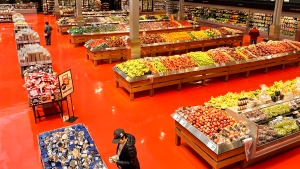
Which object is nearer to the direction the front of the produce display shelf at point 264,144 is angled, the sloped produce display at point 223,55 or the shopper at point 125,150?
the shopper

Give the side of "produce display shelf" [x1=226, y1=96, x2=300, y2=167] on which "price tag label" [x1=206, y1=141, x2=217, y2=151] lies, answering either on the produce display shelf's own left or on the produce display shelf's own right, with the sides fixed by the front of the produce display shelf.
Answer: on the produce display shelf's own right

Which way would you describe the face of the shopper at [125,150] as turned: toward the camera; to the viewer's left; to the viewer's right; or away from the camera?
to the viewer's left

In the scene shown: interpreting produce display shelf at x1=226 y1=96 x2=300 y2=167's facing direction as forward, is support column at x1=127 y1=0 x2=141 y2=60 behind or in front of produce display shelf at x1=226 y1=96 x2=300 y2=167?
behind

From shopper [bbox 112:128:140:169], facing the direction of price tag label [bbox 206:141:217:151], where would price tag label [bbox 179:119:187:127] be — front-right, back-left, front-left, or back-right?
front-left

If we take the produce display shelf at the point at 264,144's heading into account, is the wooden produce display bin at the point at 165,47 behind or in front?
behind

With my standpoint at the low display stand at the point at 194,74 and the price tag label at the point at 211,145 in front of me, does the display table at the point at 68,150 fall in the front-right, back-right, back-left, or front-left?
front-right

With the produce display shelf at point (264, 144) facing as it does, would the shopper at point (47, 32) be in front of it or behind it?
behind

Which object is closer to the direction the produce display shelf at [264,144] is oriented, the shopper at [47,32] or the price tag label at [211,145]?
the price tag label
